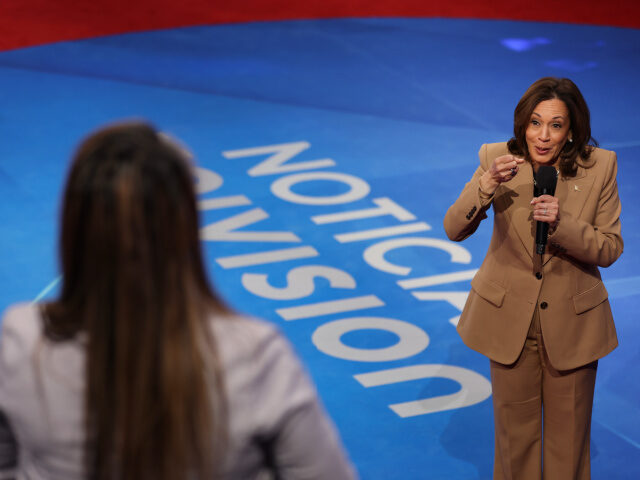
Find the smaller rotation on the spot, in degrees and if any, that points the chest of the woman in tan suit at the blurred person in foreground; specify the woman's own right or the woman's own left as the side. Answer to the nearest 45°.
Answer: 0° — they already face them

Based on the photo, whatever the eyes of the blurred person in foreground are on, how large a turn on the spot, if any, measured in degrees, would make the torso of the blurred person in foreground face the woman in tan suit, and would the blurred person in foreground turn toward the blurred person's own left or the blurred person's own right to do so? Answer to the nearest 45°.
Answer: approximately 45° to the blurred person's own right

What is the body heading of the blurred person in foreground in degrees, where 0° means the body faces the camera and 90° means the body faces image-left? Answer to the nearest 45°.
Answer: approximately 180°

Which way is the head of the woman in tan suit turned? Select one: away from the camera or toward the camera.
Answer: toward the camera

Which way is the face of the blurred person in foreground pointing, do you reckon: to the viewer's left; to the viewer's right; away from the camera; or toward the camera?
away from the camera

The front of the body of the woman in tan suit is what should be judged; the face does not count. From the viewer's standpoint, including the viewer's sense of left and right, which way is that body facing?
facing the viewer

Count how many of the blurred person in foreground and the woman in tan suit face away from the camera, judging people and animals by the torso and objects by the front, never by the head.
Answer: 1

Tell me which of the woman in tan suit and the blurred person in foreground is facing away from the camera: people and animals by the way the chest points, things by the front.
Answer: the blurred person in foreground

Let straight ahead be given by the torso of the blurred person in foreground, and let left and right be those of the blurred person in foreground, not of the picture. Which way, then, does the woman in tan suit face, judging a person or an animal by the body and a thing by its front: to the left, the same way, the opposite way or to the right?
the opposite way
